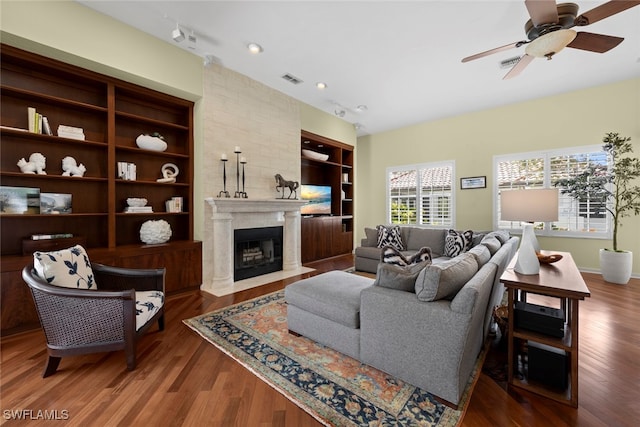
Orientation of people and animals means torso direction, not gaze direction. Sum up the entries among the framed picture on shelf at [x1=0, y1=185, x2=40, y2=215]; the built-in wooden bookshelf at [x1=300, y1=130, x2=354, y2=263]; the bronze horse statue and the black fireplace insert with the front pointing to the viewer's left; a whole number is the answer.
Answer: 1

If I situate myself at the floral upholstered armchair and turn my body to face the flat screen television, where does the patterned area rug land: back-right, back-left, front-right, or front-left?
front-right

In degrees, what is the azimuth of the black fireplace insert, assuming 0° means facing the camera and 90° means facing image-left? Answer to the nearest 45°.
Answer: approximately 315°

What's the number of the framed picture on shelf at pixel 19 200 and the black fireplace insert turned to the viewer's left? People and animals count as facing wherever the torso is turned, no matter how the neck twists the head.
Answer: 0

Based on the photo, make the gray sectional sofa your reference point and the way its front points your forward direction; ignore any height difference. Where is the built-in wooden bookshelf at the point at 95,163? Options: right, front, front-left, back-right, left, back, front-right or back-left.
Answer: front-left

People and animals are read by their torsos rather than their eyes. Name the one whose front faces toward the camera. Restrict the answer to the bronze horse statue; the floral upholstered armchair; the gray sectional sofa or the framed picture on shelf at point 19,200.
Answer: the framed picture on shelf

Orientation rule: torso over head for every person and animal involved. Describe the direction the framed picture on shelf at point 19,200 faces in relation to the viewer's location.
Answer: facing the viewer

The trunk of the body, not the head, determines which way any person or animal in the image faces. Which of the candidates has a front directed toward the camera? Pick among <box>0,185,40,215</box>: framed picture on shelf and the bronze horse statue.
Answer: the framed picture on shelf

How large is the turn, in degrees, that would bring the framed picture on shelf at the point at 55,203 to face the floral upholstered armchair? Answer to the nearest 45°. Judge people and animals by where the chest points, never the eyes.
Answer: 0° — it already faces it

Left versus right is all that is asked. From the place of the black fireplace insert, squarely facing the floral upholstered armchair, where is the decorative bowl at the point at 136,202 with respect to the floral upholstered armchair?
right

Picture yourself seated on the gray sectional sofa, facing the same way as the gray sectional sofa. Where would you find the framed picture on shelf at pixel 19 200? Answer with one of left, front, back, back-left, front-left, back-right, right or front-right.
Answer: front-left

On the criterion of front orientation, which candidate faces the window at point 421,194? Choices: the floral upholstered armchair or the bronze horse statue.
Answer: the floral upholstered armchair

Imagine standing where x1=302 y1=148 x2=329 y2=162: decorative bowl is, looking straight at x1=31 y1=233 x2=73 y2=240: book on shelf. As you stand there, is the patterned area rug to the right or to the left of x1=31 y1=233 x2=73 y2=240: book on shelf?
left

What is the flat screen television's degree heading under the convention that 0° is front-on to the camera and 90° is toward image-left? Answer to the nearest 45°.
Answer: approximately 315°

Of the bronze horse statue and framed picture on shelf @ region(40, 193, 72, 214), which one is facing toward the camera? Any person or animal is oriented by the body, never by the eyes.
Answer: the framed picture on shelf

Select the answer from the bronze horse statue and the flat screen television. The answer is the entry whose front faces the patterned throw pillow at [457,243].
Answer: the flat screen television

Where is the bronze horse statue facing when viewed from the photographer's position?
facing to the left of the viewer

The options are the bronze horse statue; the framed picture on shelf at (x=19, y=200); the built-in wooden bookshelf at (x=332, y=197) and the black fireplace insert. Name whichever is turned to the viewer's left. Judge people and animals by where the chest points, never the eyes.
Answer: the bronze horse statue

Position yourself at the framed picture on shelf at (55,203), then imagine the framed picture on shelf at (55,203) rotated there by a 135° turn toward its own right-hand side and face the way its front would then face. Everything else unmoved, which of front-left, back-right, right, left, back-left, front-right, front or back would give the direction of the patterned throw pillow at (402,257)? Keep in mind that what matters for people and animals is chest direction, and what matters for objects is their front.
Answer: back

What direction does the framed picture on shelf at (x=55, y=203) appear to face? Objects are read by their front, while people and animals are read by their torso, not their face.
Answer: toward the camera
